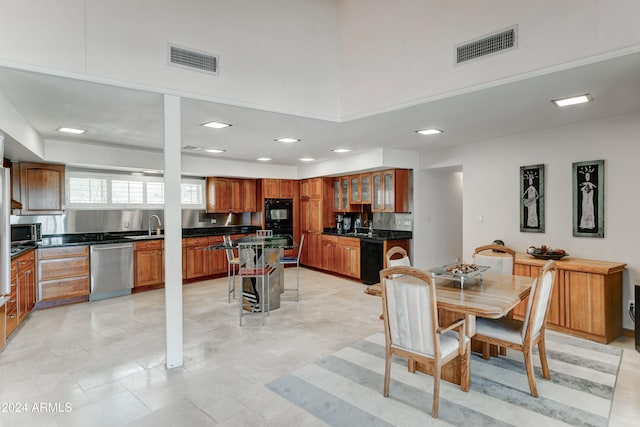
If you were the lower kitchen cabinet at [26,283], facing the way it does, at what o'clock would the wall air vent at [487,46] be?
The wall air vent is roughly at 2 o'clock from the lower kitchen cabinet.

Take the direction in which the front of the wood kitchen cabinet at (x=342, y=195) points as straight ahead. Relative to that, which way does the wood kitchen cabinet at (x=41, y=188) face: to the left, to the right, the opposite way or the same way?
to the left

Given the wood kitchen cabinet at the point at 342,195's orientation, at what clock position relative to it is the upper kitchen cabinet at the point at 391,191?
The upper kitchen cabinet is roughly at 9 o'clock from the wood kitchen cabinet.

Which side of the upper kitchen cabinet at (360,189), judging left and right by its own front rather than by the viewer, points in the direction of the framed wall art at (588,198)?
left

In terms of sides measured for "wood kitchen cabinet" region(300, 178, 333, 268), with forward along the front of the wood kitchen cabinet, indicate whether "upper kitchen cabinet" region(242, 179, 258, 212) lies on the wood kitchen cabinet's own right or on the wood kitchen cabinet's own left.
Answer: on the wood kitchen cabinet's own right

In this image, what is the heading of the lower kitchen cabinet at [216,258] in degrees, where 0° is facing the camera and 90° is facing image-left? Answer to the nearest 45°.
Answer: approximately 0°

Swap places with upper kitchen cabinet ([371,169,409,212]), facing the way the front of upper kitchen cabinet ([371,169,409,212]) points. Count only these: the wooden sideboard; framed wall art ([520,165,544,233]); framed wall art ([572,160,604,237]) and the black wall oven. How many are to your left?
3

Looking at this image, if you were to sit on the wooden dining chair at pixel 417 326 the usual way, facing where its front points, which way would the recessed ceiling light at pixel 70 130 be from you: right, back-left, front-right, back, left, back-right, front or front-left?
back-left

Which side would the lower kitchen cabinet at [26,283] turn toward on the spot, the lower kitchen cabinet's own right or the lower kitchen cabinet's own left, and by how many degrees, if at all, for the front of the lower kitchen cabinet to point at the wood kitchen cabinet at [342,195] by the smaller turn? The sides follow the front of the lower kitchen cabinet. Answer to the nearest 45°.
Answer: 0° — it already faces it

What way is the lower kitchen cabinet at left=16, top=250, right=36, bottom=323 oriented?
to the viewer's right
